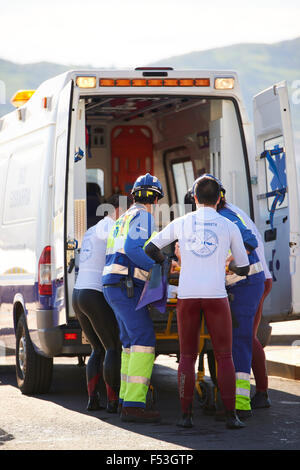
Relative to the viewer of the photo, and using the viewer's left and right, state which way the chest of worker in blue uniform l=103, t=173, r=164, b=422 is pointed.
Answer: facing away from the viewer and to the right of the viewer

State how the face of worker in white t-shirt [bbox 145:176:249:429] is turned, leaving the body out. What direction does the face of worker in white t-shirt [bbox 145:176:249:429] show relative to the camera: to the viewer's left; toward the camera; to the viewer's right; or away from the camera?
away from the camera

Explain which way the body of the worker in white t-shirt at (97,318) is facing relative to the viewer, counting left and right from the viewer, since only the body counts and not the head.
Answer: facing away from the viewer and to the right of the viewer

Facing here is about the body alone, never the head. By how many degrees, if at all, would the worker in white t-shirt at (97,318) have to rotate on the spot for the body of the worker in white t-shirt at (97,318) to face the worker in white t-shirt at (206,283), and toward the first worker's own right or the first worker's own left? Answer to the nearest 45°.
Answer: approximately 90° to the first worker's own right

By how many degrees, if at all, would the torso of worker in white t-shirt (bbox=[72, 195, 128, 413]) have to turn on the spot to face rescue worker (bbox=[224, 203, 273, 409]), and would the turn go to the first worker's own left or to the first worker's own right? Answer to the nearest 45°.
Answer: approximately 45° to the first worker's own right

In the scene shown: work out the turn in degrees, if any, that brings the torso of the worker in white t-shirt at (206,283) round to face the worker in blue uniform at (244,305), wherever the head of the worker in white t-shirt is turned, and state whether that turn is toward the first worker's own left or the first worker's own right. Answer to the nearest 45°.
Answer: approximately 45° to the first worker's own right

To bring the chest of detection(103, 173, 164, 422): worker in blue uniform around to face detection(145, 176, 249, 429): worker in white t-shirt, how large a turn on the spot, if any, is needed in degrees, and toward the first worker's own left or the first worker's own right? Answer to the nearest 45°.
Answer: approximately 90° to the first worker's own right

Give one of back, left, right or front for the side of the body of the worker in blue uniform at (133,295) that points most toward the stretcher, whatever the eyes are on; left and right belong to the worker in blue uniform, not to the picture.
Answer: front

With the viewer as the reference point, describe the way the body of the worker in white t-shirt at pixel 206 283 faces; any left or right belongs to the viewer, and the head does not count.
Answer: facing away from the viewer

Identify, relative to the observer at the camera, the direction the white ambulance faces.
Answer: facing away from the viewer and to the left of the viewer

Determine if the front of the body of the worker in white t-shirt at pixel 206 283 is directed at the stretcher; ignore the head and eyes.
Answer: yes
